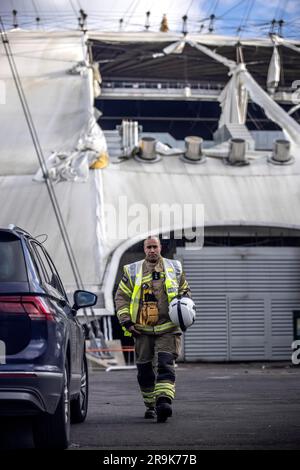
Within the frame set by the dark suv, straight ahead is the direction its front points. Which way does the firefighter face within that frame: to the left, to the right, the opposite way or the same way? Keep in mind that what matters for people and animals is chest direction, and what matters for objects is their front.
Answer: the opposite way

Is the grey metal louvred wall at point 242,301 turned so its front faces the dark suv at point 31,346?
yes

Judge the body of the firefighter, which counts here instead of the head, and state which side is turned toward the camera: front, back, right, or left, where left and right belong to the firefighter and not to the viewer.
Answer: front

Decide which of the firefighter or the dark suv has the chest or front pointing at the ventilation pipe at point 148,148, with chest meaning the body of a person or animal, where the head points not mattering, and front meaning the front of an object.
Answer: the dark suv

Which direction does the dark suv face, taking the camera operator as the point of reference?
facing away from the viewer

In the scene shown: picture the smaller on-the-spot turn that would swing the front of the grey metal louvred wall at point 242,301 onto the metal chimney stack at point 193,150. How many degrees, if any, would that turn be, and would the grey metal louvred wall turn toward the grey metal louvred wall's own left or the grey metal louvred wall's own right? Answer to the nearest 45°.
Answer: approximately 180°

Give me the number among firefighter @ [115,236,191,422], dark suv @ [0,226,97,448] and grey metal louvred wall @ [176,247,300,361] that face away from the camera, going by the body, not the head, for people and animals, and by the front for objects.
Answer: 1

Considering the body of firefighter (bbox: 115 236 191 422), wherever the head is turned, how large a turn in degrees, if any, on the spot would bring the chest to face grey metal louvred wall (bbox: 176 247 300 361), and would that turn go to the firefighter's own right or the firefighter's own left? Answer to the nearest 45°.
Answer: approximately 180°

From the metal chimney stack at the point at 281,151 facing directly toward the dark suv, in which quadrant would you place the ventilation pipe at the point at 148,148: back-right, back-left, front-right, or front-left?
front-right

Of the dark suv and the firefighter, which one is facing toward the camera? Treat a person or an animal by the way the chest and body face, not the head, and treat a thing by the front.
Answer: the firefighter

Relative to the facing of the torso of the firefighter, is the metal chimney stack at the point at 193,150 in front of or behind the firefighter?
behind

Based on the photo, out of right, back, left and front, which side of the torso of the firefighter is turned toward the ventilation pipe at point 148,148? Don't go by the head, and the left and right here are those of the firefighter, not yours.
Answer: back

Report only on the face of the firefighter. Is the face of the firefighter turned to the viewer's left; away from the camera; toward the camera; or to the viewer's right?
toward the camera

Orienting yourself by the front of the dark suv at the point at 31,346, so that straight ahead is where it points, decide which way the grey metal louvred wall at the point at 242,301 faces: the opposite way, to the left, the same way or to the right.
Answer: the opposite way

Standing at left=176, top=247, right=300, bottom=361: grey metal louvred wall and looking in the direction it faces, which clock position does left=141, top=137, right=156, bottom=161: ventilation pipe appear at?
The ventilation pipe is roughly at 5 o'clock from the grey metal louvred wall.

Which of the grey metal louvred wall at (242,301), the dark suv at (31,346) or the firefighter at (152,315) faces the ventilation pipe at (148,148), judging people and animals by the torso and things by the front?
the dark suv

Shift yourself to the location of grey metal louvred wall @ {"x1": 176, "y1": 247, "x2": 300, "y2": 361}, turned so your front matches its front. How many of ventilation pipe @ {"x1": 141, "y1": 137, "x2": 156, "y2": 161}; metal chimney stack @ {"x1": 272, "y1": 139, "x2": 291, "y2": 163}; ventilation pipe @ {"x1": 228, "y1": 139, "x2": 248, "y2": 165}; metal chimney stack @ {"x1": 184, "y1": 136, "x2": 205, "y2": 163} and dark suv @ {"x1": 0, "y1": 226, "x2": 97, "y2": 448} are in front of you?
1

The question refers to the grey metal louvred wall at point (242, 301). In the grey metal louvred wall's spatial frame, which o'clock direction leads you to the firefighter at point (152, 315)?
The firefighter is roughly at 12 o'clock from the grey metal louvred wall.

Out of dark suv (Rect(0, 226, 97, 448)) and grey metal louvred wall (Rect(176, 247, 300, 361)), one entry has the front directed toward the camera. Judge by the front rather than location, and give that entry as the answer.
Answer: the grey metal louvred wall

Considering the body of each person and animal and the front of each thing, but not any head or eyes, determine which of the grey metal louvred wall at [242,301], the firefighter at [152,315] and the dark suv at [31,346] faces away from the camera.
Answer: the dark suv
